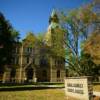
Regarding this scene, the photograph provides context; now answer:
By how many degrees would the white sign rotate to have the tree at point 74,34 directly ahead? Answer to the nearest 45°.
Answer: approximately 135° to its right

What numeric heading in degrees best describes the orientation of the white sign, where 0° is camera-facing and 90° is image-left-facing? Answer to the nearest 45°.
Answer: approximately 45°

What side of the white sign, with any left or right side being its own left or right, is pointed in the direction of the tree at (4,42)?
right
